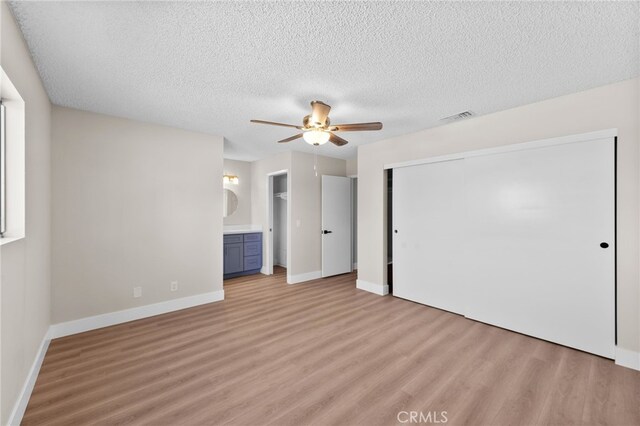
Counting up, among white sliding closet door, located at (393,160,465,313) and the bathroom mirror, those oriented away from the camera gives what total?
0

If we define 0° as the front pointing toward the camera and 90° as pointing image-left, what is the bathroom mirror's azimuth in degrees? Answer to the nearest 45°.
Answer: approximately 315°

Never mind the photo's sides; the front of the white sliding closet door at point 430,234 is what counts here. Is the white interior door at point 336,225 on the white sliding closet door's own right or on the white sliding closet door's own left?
on the white sliding closet door's own right

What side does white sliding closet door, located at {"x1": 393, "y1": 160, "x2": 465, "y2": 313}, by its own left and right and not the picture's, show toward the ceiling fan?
front

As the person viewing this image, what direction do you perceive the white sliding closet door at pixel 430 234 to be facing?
facing the viewer and to the left of the viewer

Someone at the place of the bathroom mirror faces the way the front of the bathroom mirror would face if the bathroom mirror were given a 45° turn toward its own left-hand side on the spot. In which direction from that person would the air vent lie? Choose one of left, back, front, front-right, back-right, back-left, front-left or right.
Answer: front-right

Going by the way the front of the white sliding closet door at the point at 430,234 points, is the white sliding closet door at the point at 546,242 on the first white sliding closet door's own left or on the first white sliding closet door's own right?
on the first white sliding closet door's own left

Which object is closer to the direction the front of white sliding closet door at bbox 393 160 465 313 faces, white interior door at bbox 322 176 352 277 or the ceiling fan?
the ceiling fan
